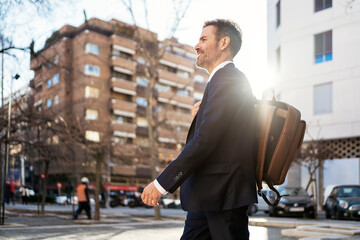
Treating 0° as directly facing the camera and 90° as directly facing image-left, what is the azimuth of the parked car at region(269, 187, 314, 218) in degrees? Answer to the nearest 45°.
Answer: approximately 0°

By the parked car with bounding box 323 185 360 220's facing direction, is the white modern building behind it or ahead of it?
behind

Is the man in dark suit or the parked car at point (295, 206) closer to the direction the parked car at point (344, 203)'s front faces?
the man in dark suit

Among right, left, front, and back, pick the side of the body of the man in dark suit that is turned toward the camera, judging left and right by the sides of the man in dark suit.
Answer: left

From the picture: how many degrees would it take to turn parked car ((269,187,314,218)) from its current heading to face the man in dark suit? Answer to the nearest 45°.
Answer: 0° — it already faces them

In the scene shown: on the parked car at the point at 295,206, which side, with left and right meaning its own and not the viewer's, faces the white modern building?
back

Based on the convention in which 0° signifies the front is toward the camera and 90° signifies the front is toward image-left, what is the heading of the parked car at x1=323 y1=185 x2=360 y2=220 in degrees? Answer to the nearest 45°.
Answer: approximately 315°

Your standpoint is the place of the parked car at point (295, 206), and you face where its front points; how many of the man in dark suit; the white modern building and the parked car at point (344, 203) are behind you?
1

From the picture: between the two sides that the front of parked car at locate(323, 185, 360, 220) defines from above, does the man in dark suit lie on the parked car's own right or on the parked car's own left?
on the parked car's own right
